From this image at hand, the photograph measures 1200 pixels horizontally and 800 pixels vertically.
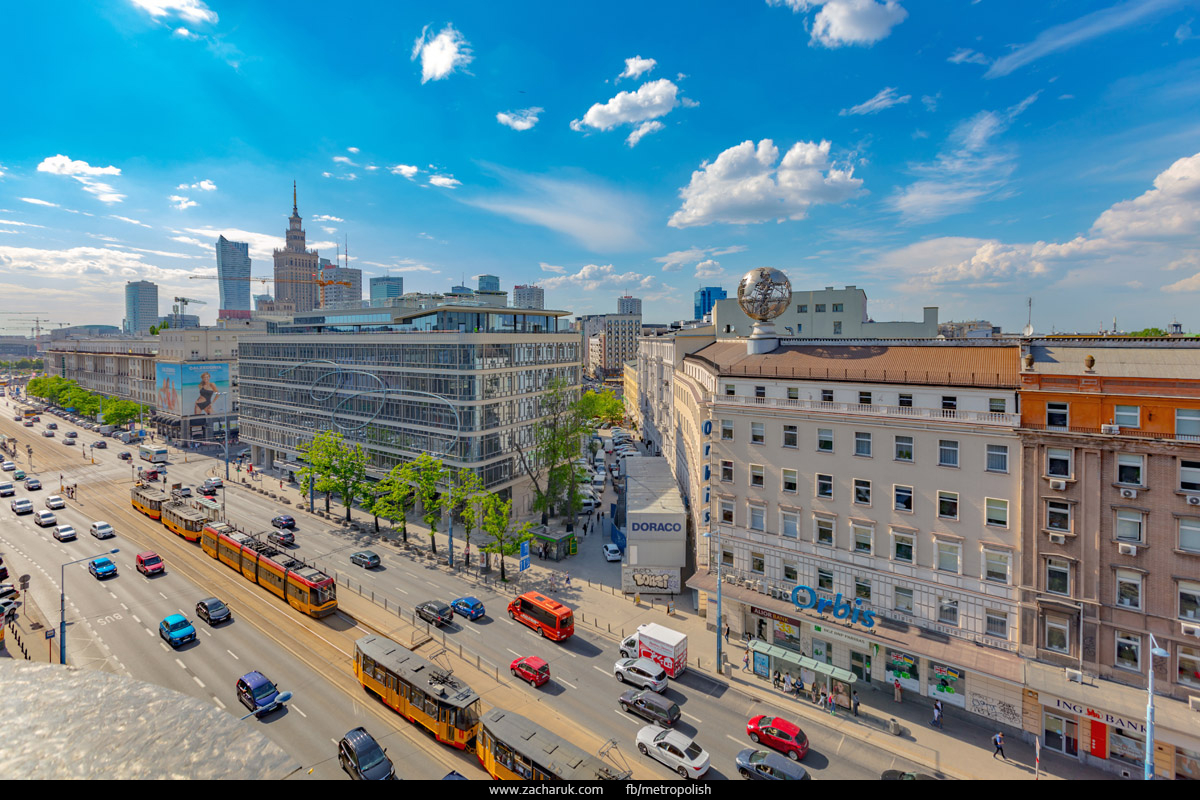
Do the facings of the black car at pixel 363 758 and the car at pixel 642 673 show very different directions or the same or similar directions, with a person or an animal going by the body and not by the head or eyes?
very different directions

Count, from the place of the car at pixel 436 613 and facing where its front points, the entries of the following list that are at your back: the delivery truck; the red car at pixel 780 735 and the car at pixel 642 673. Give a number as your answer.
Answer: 3

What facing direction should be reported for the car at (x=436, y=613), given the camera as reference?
facing away from the viewer and to the left of the viewer

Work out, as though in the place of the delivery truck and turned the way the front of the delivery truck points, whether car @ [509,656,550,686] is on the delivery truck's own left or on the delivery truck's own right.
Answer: on the delivery truck's own left

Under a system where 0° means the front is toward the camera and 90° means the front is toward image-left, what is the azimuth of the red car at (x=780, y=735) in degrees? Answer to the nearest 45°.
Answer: approximately 135°

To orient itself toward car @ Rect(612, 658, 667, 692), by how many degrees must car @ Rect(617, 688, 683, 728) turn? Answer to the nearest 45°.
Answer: approximately 45° to its right

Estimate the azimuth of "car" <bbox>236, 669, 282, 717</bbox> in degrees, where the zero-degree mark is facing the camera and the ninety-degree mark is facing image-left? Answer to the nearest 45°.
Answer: approximately 315°

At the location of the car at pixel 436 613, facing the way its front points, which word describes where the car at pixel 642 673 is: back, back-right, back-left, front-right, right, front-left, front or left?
back

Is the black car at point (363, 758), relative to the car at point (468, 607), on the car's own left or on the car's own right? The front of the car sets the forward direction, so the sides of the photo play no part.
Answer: on the car's own left

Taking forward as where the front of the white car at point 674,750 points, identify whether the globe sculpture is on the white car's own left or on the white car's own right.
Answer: on the white car's own right

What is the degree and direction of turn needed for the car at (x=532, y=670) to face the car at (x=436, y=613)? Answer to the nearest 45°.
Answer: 0° — it already faces it

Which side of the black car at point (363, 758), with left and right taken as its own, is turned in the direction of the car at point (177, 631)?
back

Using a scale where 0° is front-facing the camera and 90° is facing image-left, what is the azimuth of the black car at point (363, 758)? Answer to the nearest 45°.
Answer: approximately 315°

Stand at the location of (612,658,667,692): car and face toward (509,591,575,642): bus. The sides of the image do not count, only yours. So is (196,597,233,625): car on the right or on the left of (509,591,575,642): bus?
left

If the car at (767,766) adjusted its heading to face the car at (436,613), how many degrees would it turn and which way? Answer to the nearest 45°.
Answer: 0° — it already faces it
